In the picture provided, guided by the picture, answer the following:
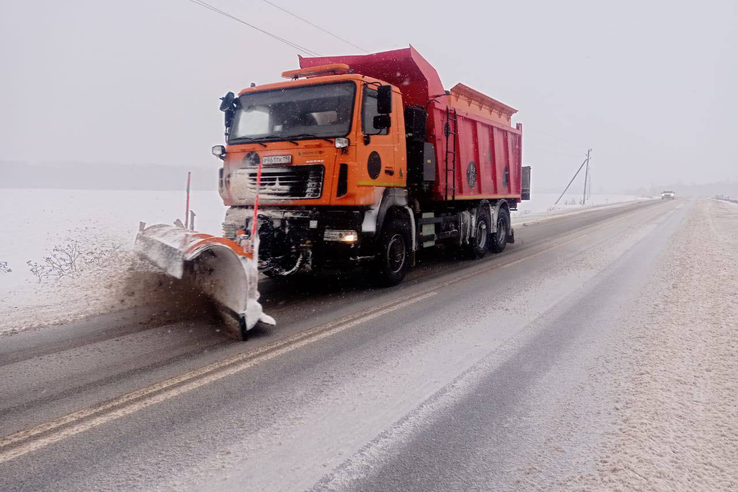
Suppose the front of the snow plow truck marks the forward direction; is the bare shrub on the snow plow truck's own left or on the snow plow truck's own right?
on the snow plow truck's own right

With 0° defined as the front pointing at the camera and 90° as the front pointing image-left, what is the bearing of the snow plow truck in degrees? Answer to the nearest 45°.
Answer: approximately 45°
